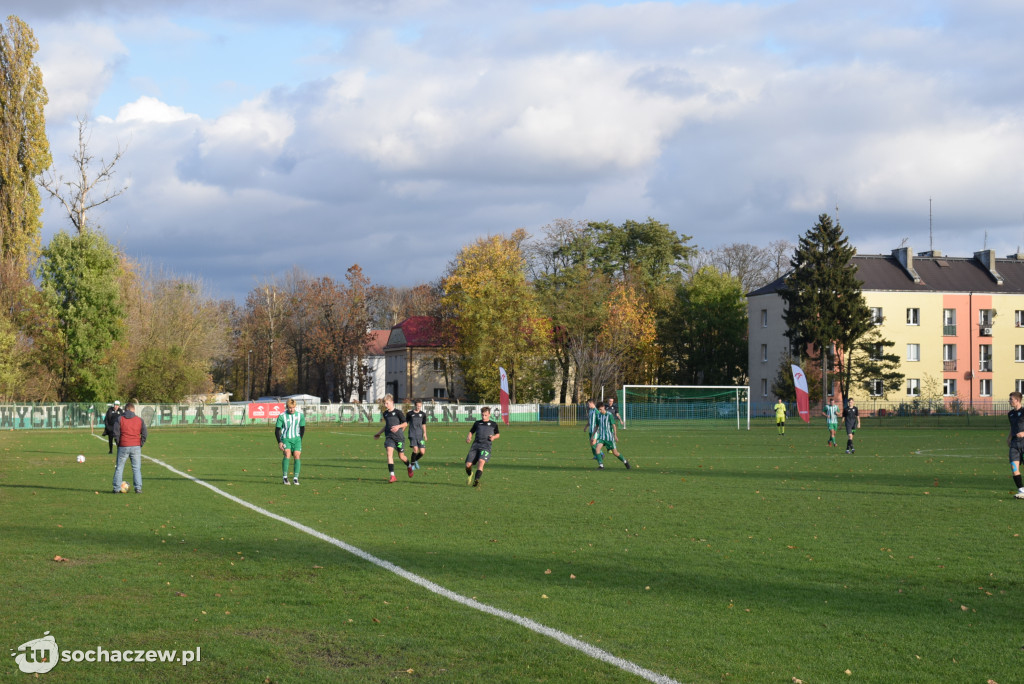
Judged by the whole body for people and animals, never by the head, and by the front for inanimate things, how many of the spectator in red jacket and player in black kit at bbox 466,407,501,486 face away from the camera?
1

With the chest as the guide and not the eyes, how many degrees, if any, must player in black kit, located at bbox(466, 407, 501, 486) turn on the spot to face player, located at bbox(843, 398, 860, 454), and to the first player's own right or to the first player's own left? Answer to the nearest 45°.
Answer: approximately 135° to the first player's own left

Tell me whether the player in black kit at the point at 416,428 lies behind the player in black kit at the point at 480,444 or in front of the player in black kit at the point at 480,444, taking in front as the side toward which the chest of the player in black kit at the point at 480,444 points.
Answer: behind

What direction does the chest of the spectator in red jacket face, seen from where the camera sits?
away from the camera

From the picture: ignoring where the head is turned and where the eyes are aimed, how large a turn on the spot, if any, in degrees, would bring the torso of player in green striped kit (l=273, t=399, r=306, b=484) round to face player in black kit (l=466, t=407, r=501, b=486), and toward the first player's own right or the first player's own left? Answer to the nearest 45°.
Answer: approximately 45° to the first player's own left

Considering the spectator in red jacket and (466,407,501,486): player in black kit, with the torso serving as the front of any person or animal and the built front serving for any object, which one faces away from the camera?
the spectator in red jacket

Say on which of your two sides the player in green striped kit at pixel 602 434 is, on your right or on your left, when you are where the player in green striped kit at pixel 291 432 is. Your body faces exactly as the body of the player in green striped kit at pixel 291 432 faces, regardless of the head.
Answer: on your left

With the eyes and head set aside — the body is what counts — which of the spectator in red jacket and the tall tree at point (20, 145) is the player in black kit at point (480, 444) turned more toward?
the spectator in red jacket

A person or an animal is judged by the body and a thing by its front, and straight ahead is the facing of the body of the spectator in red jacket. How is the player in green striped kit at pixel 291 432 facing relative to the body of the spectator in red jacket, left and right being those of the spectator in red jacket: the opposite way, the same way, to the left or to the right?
the opposite way
